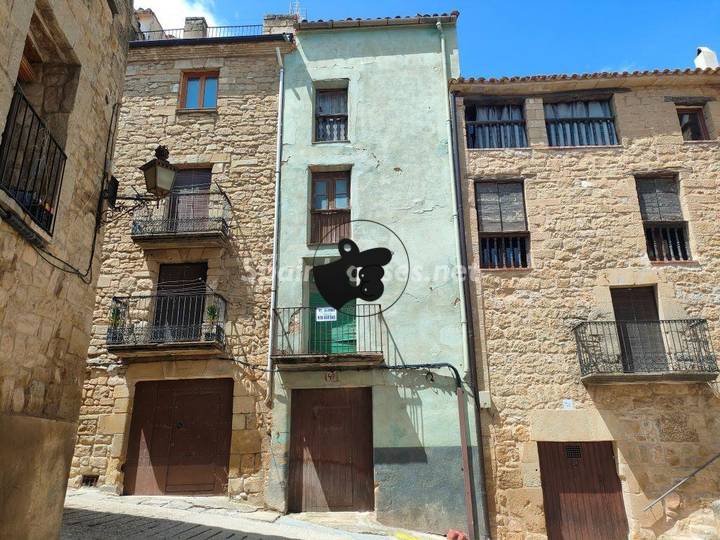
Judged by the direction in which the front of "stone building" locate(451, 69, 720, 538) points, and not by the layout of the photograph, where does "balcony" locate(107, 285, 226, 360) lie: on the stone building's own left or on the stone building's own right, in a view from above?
on the stone building's own right

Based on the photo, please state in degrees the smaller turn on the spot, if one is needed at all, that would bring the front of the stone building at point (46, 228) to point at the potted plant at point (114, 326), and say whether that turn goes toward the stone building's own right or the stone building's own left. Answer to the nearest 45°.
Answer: approximately 90° to the stone building's own left

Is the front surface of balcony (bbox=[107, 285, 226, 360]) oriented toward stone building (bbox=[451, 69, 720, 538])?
no

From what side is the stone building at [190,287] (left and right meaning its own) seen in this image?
front

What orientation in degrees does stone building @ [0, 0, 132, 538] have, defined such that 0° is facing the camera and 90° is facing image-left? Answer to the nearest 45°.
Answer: approximately 270°

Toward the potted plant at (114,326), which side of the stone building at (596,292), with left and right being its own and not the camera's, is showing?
right

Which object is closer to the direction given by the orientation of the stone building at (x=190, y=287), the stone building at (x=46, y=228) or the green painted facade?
the stone building

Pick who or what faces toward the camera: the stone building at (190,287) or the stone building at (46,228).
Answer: the stone building at (190,287)

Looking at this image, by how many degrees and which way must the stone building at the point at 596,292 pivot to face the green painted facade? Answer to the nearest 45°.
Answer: approximately 90° to its right

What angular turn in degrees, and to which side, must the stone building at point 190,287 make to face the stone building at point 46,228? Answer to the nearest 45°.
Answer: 0° — it already faces it

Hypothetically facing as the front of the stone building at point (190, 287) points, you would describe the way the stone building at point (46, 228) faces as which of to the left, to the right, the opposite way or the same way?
to the left

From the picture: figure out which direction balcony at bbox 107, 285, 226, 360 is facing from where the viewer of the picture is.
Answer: facing the viewer

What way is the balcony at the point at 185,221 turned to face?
toward the camera

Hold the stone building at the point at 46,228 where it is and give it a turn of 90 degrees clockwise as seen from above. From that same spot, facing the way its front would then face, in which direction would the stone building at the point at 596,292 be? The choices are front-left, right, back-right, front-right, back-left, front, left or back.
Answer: left

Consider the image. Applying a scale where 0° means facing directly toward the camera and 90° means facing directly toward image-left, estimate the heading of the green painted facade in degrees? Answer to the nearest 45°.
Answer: approximately 0°

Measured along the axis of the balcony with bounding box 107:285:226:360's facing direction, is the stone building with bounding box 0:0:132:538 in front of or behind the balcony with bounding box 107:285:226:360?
in front

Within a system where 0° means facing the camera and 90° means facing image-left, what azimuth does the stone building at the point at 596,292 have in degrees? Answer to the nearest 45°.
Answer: approximately 0°

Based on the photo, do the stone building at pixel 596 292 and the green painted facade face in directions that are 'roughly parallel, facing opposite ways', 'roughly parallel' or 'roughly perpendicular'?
roughly parallel
